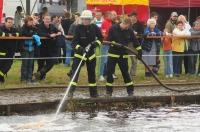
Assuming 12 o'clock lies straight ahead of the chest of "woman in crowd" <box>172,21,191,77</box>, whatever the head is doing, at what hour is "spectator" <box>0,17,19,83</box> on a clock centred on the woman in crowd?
The spectator is roughly at 2 o'clock from the woman in crowd.

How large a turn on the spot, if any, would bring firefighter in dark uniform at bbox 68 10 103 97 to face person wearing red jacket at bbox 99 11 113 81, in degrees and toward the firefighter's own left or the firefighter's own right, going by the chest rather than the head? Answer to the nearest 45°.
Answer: approximately 180°

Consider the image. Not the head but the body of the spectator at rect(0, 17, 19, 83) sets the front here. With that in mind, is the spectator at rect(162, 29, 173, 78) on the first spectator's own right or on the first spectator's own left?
on the first spectator's own left

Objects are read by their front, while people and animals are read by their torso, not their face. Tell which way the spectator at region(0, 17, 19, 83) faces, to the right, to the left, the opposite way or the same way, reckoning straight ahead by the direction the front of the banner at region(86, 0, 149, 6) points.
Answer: the same way

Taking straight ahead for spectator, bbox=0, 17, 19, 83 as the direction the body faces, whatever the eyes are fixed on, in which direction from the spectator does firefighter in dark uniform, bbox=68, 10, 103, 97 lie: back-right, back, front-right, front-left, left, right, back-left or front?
front-left

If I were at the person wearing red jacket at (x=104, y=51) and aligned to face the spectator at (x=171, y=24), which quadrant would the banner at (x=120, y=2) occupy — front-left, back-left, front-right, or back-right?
front-left

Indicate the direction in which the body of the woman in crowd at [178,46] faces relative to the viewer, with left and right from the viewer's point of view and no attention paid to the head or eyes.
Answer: facing the viewer

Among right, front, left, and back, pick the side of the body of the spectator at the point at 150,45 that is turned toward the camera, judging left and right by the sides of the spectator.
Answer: front

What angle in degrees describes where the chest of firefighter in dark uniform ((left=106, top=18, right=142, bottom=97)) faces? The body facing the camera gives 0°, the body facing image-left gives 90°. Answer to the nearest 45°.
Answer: approximately 0°

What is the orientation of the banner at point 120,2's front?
toward the camera

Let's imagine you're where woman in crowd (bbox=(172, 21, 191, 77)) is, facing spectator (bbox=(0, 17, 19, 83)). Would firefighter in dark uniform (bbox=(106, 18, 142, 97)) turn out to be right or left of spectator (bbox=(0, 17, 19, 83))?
left

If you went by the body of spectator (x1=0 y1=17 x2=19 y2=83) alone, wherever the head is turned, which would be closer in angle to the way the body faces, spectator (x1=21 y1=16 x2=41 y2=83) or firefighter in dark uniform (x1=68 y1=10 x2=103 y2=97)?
the firefighter in dark uniform

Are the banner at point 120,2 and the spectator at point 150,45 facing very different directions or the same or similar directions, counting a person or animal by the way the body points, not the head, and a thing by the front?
same or similar directions

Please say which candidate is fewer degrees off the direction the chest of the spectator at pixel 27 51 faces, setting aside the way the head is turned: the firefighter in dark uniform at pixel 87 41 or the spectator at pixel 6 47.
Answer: the firefighter in dark uniform

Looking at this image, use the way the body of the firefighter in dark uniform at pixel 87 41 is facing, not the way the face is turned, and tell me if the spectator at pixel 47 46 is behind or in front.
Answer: behind

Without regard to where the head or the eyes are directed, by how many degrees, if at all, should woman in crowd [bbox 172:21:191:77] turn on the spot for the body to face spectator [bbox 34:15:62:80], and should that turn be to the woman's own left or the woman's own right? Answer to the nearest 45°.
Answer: approximately 45° to the woman's own right

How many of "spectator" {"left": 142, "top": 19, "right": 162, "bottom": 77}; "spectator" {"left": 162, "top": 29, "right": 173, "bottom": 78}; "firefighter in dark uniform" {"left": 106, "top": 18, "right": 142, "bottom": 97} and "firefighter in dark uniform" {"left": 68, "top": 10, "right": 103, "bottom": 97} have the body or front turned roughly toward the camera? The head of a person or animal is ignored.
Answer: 4
